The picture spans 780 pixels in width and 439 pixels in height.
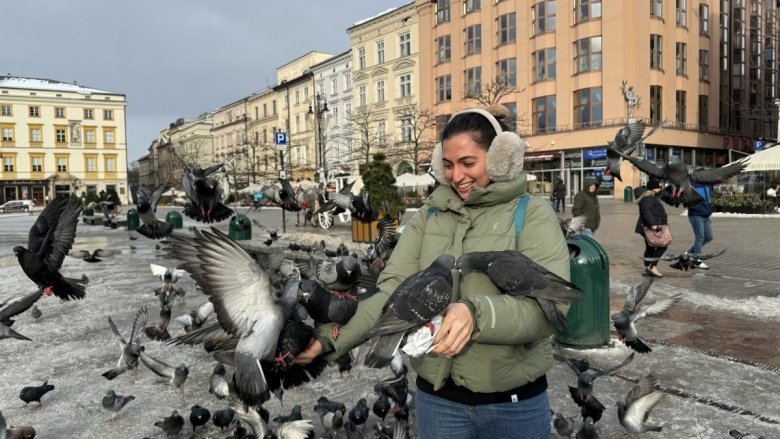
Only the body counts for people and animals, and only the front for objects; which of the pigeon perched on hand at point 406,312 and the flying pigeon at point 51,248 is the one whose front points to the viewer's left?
the flying pigeon

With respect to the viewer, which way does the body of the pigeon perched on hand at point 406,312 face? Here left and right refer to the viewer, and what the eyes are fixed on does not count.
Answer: facing away from the viewer and to the right of the viewer

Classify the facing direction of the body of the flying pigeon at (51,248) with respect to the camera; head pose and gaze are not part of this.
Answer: to the viewer's left

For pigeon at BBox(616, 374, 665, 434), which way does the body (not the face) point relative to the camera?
to the viewer's left

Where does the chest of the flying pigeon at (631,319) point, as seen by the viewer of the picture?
to the viewer's left

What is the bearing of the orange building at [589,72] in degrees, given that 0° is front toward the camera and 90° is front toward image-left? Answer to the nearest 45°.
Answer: approximately 45°

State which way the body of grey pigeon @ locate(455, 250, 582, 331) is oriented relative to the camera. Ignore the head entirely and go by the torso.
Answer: to the viewer's left

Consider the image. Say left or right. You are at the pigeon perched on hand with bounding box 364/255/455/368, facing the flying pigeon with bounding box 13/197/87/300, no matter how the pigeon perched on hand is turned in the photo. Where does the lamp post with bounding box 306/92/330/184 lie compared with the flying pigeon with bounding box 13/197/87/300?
right
